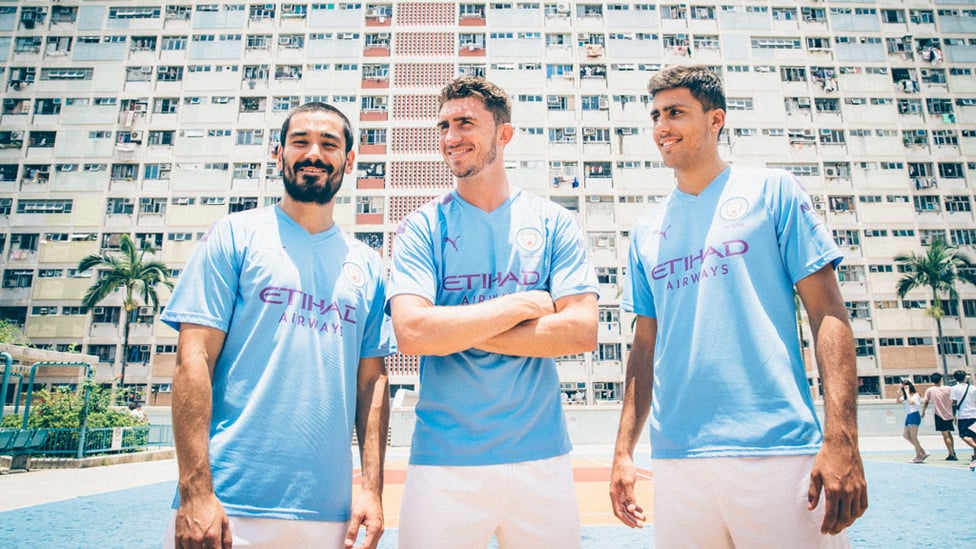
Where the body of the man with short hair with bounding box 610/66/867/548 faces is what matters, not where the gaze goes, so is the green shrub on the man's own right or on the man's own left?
on the man's own right

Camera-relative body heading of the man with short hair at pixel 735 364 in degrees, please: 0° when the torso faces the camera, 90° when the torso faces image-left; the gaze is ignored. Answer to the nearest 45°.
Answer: approximately 45°

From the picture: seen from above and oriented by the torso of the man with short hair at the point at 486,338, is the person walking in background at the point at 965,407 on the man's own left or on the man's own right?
on the man's own left

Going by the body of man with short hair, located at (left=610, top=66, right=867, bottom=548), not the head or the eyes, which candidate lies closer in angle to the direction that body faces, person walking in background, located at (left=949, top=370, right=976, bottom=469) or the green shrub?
the green shrub

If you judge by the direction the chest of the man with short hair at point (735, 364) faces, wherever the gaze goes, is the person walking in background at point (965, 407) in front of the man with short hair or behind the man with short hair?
behind

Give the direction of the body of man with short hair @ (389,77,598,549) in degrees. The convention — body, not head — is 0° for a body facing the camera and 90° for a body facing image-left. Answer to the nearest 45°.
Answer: approximately 0°

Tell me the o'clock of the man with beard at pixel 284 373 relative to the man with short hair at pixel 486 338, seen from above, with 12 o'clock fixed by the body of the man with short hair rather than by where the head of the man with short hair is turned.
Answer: The man with beard is roughly at 3 o'clock from the man with short hair.
